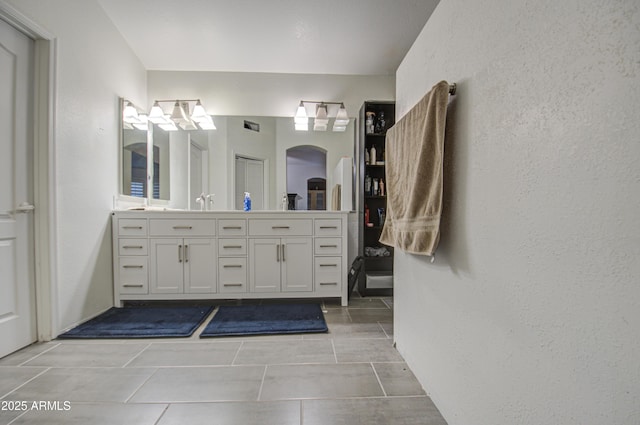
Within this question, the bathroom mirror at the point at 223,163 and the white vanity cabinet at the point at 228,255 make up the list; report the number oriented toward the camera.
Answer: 2

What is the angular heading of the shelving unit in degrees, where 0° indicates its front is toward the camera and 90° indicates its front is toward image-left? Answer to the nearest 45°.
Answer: approximately 0°

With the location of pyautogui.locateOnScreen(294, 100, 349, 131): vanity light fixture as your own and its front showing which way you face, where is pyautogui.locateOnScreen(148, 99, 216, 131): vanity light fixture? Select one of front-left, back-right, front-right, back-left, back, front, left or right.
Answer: right

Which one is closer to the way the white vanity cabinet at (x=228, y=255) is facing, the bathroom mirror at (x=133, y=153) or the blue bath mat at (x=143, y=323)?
the blue bath mat

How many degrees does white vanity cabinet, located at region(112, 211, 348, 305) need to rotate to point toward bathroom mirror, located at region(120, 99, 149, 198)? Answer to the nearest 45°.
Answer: approximately 135° to its right

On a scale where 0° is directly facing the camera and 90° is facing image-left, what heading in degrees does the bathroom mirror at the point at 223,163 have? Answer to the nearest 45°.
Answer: approximately 0°
